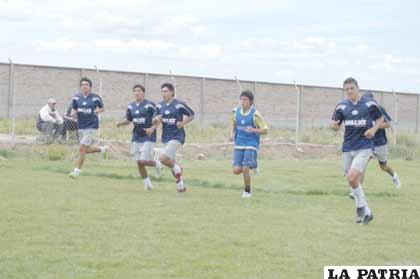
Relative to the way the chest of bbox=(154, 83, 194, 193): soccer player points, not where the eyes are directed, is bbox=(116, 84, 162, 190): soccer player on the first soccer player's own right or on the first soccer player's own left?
on the first soccer player's own right

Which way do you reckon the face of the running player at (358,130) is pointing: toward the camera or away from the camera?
toward the camera

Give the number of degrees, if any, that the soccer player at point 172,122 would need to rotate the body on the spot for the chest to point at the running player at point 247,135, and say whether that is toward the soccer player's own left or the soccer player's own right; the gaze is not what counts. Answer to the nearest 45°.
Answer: approximately 90° to the soccer player's own left

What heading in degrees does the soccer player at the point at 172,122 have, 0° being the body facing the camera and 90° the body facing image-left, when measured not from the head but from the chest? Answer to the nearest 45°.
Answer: approximately 45°

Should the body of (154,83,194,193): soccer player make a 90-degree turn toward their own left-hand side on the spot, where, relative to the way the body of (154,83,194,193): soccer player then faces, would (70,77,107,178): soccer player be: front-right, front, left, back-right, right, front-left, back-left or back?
back

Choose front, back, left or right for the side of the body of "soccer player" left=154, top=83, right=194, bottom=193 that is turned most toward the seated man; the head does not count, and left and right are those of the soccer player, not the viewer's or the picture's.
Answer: right

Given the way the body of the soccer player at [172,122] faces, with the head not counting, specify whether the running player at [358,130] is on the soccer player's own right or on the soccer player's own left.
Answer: on the soccer player's own left
